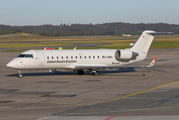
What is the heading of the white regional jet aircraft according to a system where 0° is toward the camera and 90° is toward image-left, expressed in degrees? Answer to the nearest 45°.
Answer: approximately 45°
